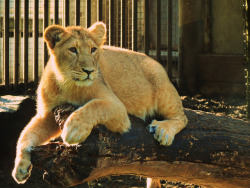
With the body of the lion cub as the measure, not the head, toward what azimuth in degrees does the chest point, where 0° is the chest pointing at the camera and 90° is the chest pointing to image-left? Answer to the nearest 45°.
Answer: approximately 45°
